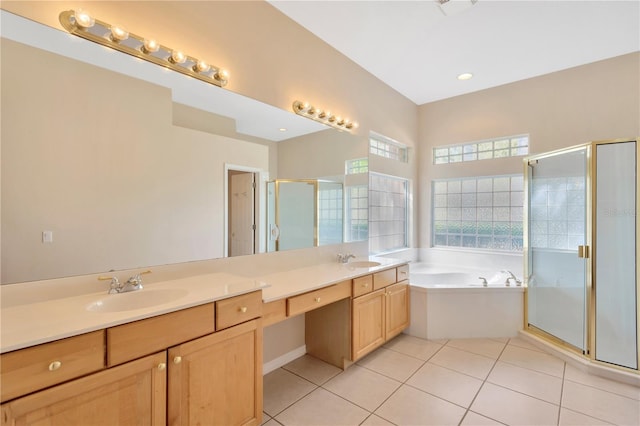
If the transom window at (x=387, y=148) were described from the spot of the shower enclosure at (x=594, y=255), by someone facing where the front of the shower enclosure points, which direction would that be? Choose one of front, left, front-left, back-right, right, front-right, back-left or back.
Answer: front-right

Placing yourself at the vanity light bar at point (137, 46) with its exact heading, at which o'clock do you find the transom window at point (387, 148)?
The transom window is roughly at 10 o'clock from the vanity light bar.

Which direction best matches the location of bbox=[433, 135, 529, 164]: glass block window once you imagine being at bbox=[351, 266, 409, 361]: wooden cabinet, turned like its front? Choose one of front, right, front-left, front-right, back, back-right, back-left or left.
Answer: left

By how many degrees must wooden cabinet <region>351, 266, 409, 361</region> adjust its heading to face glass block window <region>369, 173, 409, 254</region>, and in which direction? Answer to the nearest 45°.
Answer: approximately 135° to its left

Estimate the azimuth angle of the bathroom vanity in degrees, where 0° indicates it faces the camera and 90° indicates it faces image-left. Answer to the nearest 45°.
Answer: approximately 315°

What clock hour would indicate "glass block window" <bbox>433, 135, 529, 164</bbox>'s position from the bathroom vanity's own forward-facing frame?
The glass block window is roughly at 10 o'clock from the bathroom vanity.

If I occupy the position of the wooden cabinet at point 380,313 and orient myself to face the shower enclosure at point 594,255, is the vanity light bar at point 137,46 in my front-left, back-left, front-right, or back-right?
back-right

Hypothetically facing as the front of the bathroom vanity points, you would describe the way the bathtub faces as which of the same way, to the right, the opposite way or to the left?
to the right

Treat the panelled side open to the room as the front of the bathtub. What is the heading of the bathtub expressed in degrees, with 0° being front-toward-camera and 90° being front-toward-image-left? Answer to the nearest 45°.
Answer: approximately 0°
